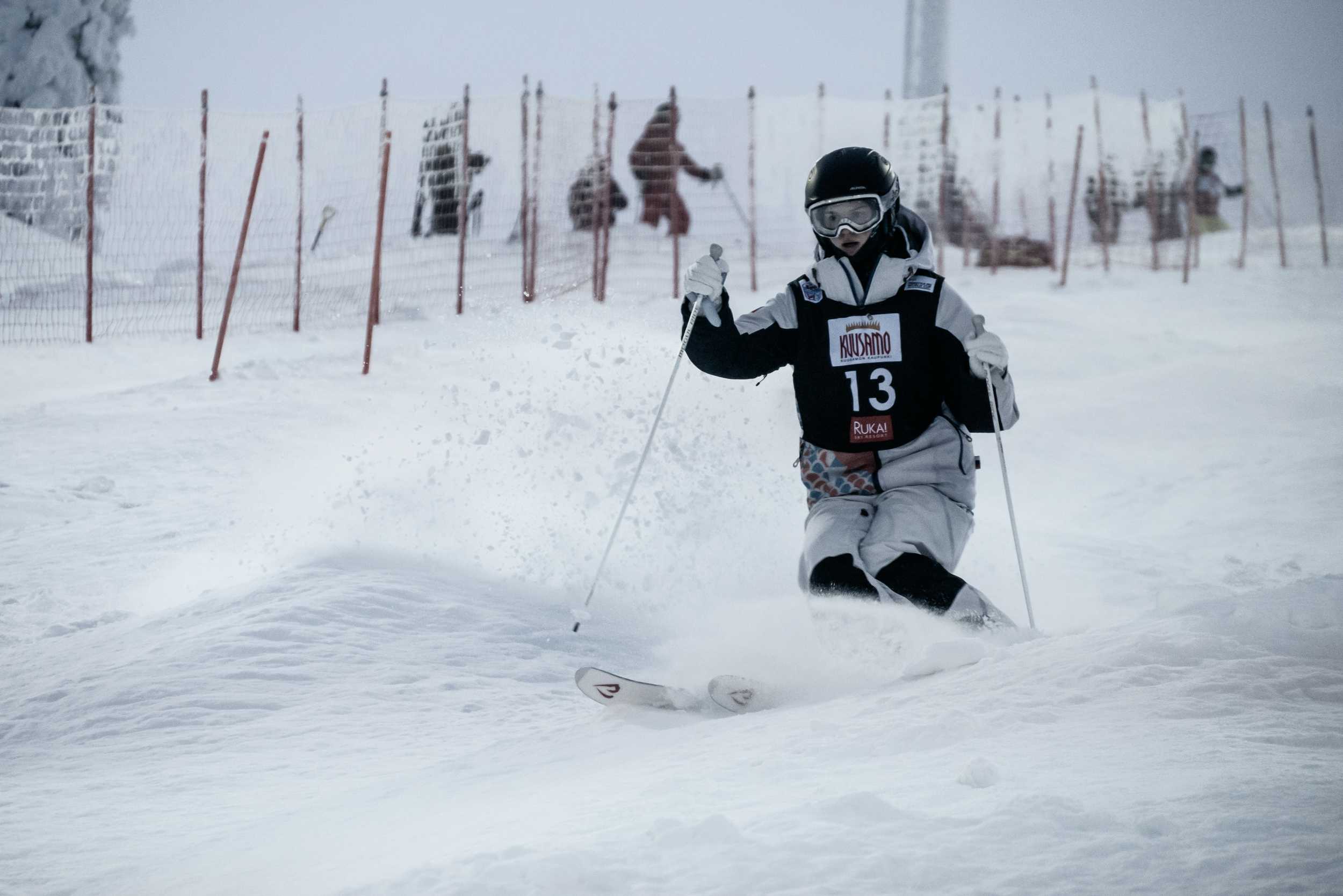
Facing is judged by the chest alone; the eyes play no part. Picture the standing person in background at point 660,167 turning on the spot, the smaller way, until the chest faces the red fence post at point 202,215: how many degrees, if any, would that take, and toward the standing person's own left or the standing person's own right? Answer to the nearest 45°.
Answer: approximately 135° to the standing person's own right

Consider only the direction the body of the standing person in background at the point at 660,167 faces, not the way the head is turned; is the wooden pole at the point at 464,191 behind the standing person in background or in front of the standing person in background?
behind

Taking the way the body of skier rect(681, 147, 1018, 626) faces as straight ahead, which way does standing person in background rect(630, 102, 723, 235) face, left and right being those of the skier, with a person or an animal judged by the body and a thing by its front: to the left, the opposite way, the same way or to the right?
to the left

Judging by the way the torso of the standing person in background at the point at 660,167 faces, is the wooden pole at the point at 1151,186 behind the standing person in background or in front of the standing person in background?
in front

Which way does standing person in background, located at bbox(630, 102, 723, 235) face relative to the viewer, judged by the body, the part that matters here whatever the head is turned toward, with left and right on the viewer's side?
facing to the right of the viewer
